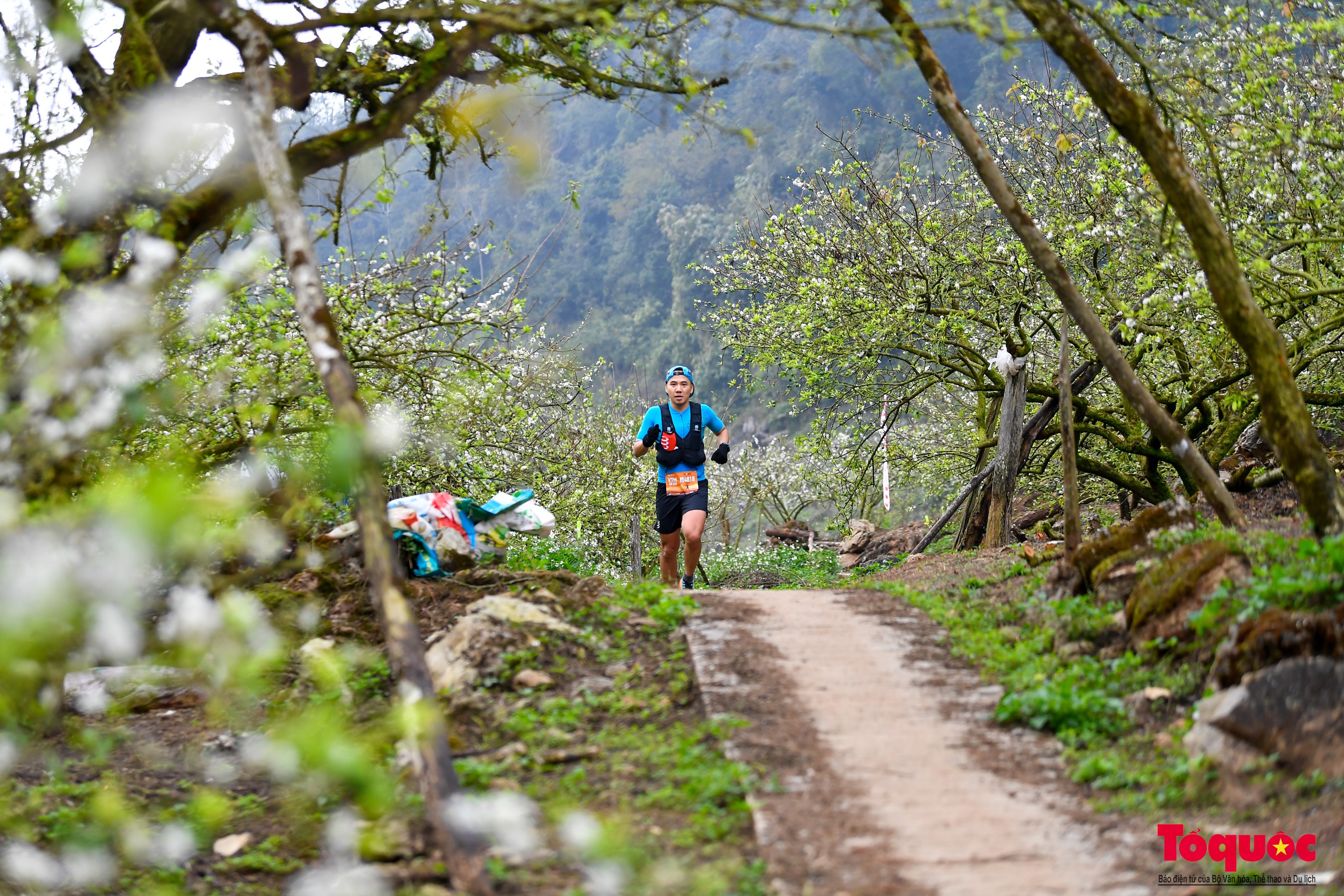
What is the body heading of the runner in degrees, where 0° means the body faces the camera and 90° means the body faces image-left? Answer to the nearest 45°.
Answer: approximately 0°

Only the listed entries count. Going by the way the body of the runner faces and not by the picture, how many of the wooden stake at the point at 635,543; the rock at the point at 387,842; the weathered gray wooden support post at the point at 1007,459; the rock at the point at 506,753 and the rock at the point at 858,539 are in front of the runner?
2

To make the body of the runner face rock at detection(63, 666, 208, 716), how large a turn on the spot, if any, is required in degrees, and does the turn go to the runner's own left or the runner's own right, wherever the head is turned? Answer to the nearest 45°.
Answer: approximately 45° to the runner's own right

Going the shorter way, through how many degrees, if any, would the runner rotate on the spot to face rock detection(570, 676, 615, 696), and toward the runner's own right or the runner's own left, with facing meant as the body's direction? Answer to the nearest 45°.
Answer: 0° — they already face it
